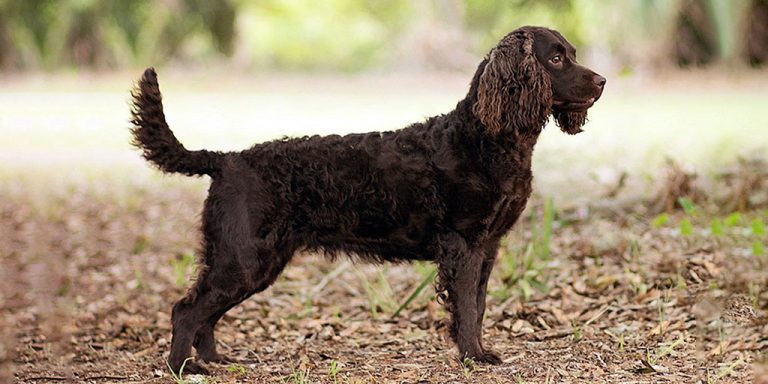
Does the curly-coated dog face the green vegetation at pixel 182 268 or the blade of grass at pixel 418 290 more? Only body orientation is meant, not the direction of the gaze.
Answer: the blade of grass

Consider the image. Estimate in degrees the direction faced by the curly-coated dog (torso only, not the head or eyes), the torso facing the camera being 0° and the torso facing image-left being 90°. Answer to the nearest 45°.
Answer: approximately 270°

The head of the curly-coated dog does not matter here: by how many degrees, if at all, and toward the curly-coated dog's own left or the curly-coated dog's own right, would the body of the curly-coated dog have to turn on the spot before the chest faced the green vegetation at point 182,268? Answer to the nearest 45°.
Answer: approximately 135° to the curly-coated dog's own left

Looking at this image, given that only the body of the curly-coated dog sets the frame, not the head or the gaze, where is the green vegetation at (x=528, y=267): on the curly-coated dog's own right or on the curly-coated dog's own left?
on the curly-coated dog's own left

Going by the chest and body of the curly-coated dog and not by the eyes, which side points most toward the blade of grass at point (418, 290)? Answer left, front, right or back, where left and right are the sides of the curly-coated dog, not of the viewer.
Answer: left

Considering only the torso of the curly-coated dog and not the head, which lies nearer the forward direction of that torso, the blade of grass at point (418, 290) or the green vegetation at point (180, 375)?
the blade of grass

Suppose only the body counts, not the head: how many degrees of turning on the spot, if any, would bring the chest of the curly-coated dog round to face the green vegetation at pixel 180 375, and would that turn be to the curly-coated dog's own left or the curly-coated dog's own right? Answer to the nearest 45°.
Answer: approximately 180°
